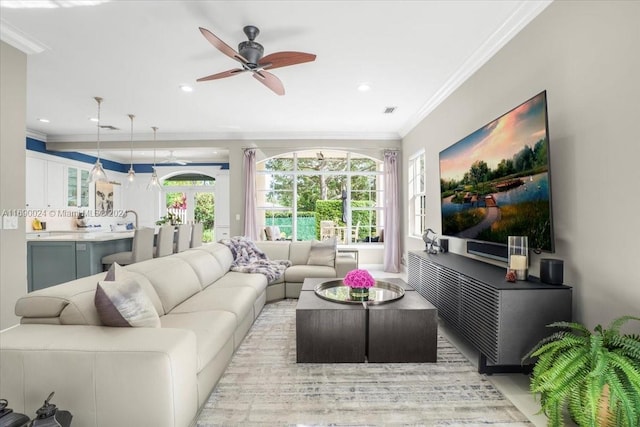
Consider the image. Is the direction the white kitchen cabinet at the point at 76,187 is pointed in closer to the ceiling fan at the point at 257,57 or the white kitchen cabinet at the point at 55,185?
the ceiling fan

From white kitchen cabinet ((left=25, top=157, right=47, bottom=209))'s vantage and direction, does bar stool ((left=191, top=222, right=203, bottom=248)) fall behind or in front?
in front

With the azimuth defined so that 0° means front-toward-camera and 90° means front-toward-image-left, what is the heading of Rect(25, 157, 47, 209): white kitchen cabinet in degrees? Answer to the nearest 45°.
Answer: approximately 315°

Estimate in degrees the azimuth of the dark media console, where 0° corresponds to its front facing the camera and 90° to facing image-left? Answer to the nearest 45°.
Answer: approximately 45°

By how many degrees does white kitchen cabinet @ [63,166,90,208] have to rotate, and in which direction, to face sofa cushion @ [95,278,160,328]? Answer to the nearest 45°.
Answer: approximately 45° to its right

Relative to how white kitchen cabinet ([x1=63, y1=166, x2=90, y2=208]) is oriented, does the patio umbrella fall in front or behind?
in front
